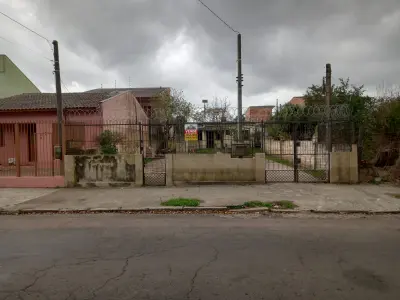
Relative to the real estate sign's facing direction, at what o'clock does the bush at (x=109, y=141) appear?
The bush is roughly at 4 o'clock from the real estate sign.

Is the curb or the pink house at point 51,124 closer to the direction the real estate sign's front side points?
the curb

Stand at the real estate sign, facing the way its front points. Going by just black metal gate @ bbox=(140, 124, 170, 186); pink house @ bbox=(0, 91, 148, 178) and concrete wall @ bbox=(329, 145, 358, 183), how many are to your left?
1

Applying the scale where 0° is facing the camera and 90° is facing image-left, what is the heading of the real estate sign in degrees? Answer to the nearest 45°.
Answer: approximately 0°

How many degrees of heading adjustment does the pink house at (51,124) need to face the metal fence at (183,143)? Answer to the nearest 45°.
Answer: approximately 45° to its left

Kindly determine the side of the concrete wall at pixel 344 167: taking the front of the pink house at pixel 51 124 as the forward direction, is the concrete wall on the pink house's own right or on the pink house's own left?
on the pink house's own left

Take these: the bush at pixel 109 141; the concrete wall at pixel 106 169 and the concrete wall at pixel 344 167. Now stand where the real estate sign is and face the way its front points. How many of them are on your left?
1

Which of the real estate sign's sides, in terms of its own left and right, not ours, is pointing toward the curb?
front

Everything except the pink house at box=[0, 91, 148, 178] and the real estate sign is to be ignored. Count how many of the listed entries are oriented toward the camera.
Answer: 2

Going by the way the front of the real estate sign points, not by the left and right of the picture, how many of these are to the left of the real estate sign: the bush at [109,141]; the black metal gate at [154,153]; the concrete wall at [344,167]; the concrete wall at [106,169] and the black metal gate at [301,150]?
2

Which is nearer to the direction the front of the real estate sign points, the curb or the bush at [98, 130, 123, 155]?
the curb

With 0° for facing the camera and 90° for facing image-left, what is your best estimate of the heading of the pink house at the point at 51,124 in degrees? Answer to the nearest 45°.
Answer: approximately 0°
